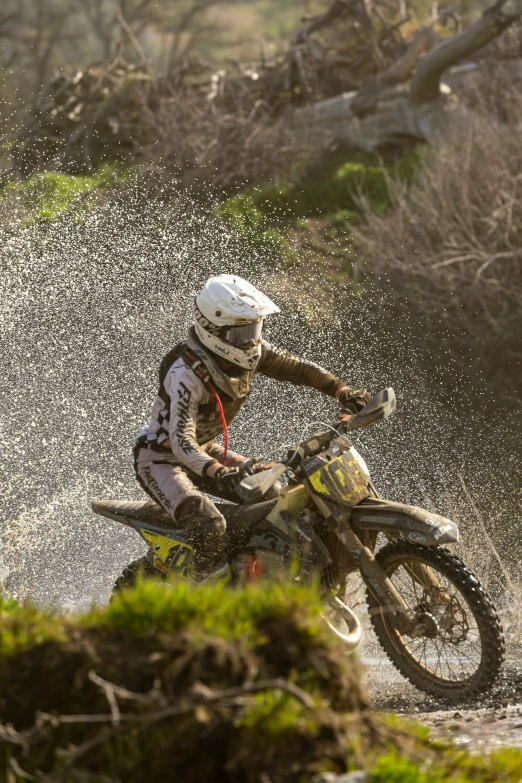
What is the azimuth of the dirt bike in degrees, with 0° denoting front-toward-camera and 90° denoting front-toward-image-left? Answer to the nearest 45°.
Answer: approximately 315°

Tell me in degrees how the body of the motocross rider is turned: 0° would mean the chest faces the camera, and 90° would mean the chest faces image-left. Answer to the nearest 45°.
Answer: approximately 315°

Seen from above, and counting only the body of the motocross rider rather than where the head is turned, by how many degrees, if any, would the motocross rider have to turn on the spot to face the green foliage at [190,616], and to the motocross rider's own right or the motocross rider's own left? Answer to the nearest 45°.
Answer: approximately 45° to the motocross rider's own right

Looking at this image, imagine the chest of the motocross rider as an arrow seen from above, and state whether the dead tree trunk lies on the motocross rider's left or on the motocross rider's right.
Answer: on the motocross rider's left
